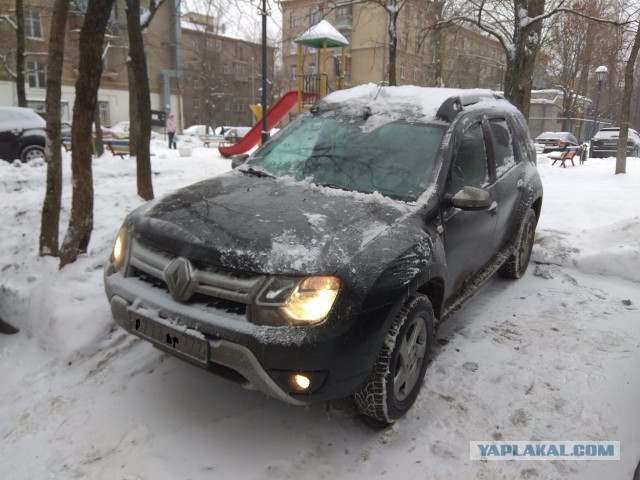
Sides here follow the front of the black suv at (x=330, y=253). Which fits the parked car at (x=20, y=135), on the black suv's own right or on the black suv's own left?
on the black suv's own right

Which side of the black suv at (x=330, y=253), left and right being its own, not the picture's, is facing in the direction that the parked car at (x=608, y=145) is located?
back

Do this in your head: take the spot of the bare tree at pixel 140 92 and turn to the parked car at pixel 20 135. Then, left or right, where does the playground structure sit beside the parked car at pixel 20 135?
right
